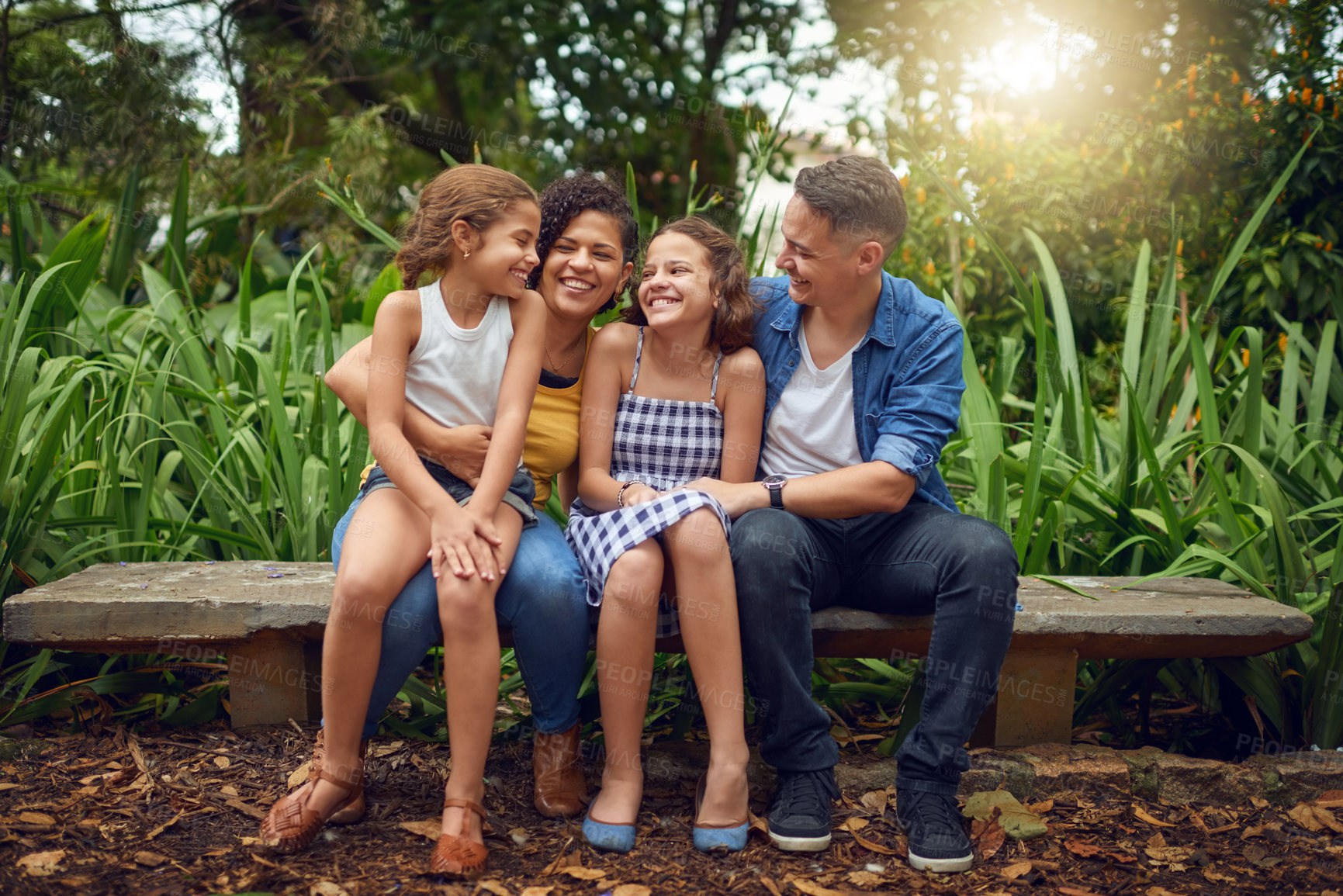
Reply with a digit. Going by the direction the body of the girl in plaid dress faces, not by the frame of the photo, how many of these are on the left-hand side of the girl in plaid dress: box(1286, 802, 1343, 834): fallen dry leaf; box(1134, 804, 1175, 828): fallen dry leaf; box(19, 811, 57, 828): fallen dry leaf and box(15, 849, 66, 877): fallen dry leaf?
2

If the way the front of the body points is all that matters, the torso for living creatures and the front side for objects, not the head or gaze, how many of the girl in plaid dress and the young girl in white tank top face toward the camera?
2

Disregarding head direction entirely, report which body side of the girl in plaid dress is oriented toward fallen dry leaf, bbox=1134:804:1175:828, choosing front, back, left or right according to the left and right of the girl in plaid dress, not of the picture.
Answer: left

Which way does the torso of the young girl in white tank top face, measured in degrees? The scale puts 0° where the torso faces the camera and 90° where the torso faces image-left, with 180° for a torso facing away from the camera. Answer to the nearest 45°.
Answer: approximately 0°

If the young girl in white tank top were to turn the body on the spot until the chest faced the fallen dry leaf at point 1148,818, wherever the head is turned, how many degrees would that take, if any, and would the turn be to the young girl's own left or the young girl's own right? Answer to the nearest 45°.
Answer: approximately 90° to the young girl's own left

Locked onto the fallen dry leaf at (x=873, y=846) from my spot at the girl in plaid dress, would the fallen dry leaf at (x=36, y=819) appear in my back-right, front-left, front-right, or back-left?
back-right
